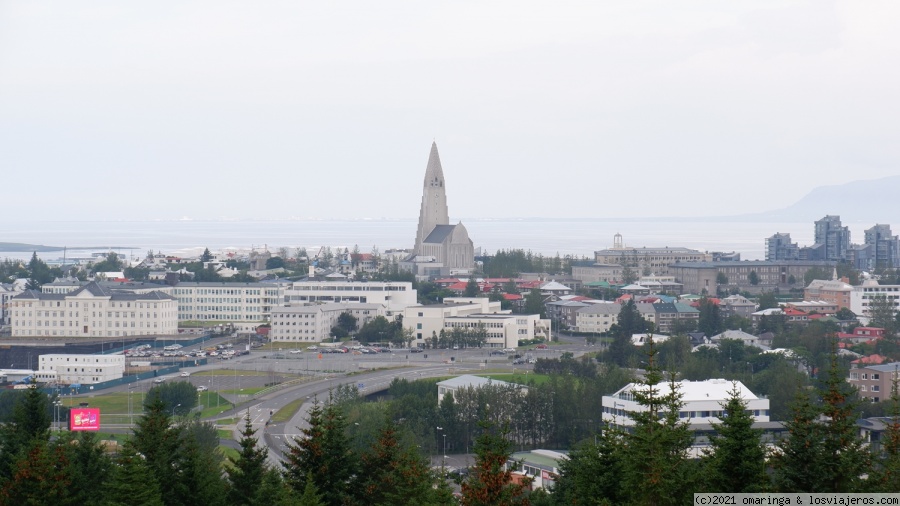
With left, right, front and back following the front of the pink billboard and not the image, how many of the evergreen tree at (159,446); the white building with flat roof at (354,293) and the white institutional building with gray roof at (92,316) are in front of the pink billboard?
1

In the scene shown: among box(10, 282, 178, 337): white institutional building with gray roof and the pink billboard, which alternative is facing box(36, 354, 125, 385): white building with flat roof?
the white institutional building with gray roof

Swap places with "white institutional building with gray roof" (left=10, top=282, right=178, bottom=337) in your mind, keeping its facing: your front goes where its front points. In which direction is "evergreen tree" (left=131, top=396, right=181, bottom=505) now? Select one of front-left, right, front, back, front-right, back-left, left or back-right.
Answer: front

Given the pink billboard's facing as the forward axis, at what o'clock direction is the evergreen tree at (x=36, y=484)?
The evergreen tree is roughly at 12 o'clock from the pink billboard.

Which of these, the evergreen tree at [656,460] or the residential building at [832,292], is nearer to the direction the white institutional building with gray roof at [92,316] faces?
the evergreen tree

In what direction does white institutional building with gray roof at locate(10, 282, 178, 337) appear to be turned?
toward the camera

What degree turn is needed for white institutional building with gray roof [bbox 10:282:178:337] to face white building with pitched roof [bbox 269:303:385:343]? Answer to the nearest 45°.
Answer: approximately 45° to its left

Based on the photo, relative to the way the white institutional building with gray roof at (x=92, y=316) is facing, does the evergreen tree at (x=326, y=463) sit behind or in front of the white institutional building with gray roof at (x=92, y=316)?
in front

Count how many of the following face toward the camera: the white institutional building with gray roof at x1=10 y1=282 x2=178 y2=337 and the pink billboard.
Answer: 2

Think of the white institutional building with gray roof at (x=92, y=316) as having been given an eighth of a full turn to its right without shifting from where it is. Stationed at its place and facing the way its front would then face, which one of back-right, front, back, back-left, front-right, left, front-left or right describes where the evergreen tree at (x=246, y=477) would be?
front-left

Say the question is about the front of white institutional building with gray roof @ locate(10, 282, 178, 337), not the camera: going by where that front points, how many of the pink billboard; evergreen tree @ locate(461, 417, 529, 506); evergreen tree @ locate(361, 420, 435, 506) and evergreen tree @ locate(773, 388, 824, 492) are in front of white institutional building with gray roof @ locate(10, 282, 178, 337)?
4

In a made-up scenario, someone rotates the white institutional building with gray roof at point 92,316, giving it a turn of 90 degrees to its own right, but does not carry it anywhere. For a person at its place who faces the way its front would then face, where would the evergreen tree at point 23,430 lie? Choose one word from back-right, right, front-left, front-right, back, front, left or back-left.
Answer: left

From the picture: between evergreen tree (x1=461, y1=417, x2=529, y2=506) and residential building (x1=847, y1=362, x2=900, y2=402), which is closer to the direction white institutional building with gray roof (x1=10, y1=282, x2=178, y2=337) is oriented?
the evergreen tree

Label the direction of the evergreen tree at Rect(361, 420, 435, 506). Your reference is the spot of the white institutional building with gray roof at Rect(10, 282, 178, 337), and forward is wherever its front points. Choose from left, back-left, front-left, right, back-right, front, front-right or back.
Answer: front

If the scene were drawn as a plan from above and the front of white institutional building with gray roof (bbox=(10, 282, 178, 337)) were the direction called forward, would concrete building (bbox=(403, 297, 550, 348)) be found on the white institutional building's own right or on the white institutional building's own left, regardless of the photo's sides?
on the white institutional building's own left

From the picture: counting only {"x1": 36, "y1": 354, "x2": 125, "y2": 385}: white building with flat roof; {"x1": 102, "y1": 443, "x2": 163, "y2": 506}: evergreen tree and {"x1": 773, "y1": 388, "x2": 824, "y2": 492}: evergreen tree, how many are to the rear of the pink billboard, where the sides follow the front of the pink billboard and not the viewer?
1

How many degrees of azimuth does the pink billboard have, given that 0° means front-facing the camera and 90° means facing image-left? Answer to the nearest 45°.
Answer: approximately 0°
